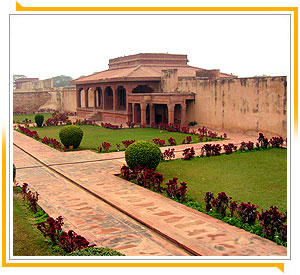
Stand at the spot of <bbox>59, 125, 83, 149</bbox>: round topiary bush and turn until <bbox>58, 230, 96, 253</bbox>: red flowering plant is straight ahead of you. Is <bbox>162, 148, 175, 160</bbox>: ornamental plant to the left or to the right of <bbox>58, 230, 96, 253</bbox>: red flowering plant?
left

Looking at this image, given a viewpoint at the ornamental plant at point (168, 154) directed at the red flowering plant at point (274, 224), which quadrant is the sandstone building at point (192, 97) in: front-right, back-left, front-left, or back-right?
back-left

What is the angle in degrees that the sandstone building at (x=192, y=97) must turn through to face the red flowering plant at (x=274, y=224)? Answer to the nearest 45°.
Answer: approximately 45° to its left

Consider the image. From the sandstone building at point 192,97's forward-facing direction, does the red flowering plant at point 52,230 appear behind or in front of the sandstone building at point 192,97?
in front

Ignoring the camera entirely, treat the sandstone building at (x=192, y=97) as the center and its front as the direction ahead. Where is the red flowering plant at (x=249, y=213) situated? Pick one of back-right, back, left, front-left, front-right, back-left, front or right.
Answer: front-left

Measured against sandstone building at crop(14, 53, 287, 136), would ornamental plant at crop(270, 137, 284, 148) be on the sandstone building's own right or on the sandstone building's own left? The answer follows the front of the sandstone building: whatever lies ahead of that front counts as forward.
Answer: on the sandstone building's own left

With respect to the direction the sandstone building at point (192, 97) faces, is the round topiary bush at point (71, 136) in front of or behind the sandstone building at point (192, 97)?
in front

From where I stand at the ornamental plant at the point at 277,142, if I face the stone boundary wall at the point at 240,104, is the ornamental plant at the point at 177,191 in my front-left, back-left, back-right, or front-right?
back-left

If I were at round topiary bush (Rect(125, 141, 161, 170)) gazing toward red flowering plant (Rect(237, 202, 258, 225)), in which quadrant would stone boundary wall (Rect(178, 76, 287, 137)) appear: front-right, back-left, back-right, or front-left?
back-left

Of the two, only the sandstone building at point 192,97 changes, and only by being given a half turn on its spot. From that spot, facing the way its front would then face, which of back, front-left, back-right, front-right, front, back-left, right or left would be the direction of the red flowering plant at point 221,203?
back-right

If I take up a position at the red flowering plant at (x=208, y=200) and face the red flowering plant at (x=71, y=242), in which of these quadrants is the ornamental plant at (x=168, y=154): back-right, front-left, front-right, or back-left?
back-right

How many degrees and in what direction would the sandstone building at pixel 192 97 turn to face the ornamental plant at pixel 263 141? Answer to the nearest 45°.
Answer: approximately 45° to its left

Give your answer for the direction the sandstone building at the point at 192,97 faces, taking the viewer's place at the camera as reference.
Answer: facing the viewer and to the left of the viewer

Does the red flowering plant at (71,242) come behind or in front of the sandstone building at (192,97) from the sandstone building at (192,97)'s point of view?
in front

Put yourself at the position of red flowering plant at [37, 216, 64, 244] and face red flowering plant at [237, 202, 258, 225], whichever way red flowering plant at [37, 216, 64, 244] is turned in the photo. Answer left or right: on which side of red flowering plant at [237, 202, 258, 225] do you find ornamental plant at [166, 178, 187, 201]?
left
